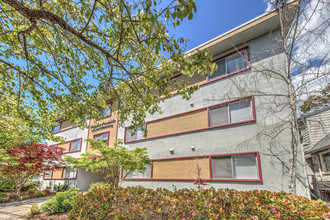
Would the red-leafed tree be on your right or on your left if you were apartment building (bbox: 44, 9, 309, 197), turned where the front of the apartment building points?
on your right

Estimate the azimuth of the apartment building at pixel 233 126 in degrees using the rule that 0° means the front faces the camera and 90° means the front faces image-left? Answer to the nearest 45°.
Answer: approximately 45°

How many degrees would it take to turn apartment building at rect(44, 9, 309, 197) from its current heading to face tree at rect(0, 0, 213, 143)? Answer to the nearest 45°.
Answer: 0° — it already faces it

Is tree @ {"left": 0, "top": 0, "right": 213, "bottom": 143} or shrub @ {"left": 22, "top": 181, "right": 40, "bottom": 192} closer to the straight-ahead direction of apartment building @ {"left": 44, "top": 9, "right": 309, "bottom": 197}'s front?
the tree

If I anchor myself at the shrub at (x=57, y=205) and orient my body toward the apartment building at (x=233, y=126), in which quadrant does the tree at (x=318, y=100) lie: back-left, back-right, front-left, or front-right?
front-right

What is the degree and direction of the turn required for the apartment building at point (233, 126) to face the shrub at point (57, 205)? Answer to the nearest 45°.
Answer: approximately 45° to its right

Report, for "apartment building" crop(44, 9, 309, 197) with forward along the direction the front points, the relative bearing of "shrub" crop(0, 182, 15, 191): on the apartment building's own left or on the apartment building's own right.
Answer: on the apartment building's own right

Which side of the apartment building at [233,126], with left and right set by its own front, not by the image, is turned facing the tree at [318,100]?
left

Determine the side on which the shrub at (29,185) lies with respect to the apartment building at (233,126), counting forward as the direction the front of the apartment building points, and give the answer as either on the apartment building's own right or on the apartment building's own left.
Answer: on the apartment building's own right
